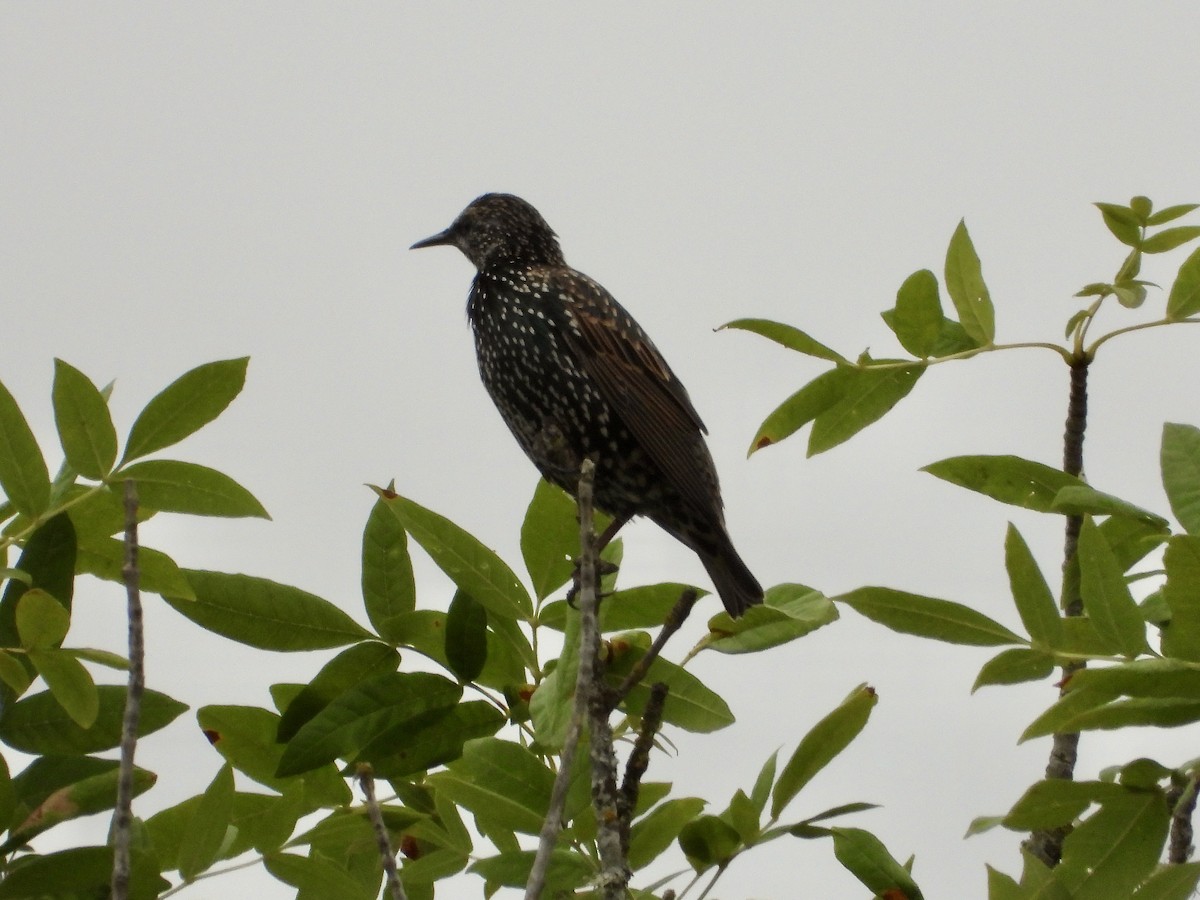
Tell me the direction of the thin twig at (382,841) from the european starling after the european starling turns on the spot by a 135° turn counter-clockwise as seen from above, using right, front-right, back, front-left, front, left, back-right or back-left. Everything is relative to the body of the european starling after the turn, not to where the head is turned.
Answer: back-right

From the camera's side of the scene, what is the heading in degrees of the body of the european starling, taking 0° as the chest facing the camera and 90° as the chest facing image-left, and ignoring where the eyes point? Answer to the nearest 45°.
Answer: approximately 90°

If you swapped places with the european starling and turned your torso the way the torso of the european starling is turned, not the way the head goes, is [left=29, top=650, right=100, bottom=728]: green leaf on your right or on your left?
on your left

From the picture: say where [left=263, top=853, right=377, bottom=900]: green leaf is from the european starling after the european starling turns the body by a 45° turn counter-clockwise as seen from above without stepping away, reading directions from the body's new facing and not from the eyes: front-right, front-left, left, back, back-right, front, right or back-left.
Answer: front-right

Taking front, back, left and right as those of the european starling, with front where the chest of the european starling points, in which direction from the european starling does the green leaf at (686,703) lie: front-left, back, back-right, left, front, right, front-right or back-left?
back

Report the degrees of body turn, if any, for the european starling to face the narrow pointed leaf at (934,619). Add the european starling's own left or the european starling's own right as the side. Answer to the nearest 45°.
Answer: approximately 180°
